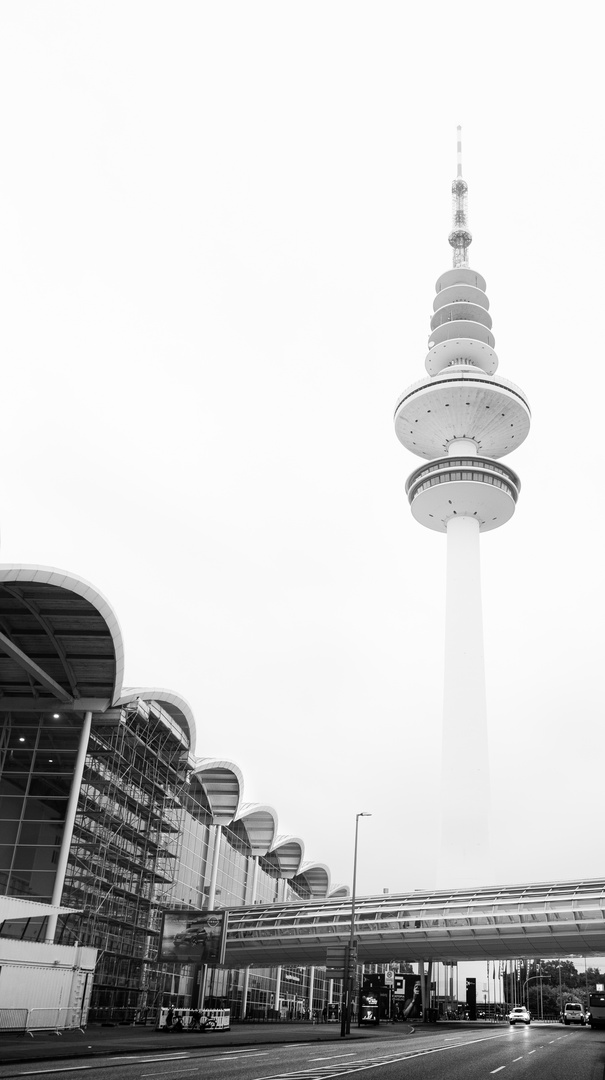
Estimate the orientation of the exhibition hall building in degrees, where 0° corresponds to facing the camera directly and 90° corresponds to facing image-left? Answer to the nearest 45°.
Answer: approximately 315°

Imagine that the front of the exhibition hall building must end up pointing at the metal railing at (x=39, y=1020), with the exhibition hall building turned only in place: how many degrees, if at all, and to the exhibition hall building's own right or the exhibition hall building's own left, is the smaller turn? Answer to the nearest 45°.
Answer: approximately 45° to the exhibition hall building's own right

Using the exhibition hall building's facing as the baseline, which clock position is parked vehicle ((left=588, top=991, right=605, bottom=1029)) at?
The parked vehicle is roughly at 10 o'clock from the exhibition hall building.

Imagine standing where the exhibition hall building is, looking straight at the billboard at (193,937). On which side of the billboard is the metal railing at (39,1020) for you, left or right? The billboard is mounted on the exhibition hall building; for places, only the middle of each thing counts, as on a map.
right
